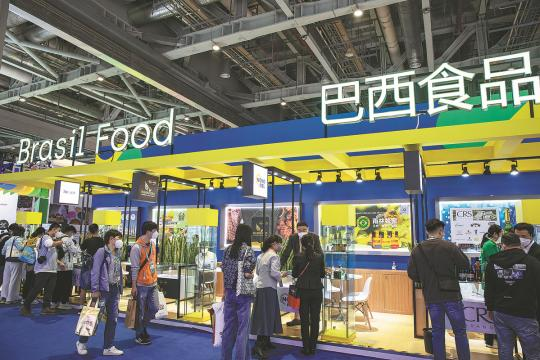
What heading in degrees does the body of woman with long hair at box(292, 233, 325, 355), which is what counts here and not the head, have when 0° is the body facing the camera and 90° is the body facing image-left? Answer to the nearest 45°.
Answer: approximately 180°

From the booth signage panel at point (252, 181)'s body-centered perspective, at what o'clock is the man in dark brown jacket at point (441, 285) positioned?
The man in dark brown jacket is roughly at 12 o'clock from the booth signage panel.

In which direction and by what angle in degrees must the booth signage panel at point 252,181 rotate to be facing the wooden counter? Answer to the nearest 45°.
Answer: approximately 90° to its left

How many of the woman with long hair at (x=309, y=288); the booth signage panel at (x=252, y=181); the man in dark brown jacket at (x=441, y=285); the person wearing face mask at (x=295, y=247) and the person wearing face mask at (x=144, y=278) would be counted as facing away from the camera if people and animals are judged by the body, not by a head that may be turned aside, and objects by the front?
2

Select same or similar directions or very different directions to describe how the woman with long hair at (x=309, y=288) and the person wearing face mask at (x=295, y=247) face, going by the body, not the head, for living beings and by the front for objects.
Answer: very different directions

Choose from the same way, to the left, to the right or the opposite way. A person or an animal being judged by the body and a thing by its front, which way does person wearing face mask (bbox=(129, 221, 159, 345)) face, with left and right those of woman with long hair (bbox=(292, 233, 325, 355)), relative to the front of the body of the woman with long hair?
to the right

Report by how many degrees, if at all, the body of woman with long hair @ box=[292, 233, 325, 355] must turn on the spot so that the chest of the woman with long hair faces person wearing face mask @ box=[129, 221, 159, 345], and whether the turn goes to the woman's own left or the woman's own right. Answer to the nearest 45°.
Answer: approximately 90° to the woman's own left

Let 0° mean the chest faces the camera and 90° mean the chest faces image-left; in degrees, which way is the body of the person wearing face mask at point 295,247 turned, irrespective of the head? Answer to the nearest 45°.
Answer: approximately 0°

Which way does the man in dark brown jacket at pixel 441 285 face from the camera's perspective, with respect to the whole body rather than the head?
away from the camera
